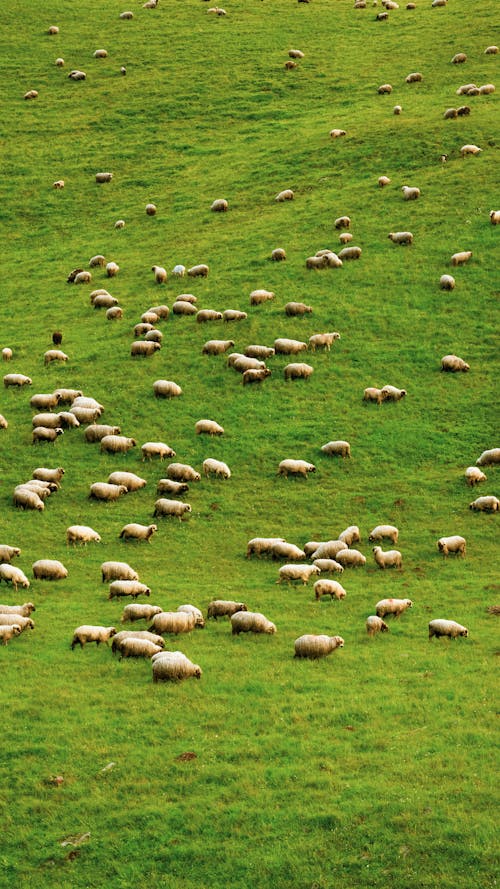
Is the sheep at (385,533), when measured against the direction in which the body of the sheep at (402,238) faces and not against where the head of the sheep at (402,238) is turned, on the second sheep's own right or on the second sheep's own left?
on the second sheep's own left

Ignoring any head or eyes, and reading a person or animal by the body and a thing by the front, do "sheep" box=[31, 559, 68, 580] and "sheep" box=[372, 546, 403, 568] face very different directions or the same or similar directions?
very different directions

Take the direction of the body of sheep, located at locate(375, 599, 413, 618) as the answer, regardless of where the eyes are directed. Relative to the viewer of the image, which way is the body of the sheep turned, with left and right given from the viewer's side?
facing to the right of the viewer

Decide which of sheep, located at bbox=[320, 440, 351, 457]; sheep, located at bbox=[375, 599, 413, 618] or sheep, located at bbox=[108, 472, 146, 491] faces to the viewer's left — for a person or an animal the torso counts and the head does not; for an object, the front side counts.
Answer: sheep, located at bbox=[320, 440, 351, 457]

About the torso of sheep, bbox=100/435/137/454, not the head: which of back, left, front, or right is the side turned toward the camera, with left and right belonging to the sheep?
right

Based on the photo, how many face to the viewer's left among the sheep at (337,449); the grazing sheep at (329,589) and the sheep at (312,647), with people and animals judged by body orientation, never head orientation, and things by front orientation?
1

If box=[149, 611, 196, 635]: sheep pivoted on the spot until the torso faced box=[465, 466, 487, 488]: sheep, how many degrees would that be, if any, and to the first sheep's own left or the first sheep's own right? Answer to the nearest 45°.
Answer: approximately 135° to the first sheep's own right

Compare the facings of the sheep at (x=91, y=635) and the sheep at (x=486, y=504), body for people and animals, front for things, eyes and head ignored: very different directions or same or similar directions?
very different directions

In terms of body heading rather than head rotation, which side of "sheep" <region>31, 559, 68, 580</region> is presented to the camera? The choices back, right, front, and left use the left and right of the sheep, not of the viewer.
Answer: right
